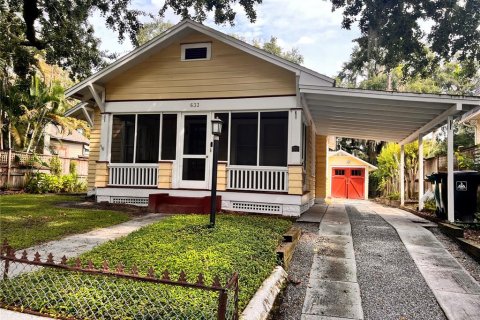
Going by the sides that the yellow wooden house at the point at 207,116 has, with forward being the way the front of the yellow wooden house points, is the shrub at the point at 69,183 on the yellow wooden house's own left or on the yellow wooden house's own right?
on the yellow wooden house's own right

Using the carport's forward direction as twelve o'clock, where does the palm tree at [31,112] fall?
The palm tree is roughly at 3 o'clock from the carport.

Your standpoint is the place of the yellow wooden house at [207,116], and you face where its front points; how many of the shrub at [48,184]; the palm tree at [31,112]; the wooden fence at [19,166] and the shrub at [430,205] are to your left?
1

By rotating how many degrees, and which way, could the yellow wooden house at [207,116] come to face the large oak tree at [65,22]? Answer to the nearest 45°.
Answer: approximately 90° to its right

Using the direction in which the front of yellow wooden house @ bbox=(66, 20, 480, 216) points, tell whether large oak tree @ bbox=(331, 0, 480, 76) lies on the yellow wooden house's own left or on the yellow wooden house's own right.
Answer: on the yellow wooden house's own left

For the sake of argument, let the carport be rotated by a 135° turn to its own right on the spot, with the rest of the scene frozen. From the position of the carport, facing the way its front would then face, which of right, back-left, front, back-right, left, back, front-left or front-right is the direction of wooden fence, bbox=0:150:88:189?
front-left

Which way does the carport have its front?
toward the camera

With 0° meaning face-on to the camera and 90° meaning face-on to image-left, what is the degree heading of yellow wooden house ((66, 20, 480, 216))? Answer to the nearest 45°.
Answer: approximately 0°

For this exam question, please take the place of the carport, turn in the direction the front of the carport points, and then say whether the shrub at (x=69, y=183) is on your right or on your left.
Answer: on your right

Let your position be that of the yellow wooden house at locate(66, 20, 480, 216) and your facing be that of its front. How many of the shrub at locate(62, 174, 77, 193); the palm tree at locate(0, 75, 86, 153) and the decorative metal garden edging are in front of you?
1

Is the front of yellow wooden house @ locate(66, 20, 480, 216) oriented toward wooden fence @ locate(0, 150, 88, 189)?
no

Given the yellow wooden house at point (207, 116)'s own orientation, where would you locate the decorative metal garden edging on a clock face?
The decorative metal garden edging is roughly at 12 o'clock from the yellow wooden house.

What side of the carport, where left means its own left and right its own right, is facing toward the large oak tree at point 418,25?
back

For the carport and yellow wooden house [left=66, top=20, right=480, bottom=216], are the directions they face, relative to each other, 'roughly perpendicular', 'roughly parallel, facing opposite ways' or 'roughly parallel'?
roughly parallel

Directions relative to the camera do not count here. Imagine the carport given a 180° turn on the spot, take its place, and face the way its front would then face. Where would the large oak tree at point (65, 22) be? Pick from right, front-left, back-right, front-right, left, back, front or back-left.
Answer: left

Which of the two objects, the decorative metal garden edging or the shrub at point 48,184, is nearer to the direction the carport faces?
the decorative metal garden edging
